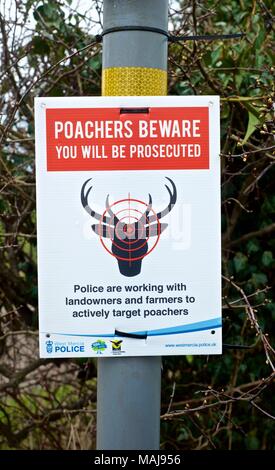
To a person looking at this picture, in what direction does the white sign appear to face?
facing the viewer
